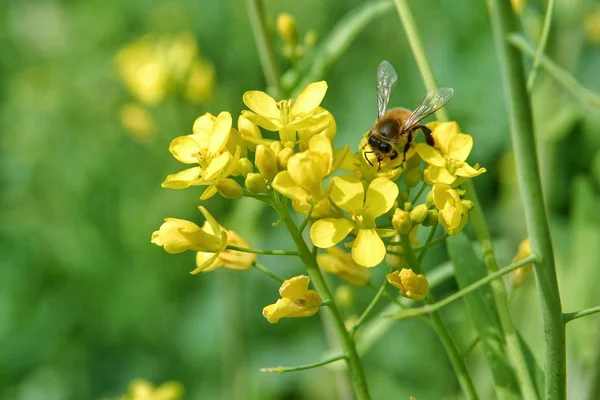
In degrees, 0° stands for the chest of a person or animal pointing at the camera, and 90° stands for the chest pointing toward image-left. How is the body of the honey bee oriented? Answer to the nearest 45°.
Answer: approximately 45°

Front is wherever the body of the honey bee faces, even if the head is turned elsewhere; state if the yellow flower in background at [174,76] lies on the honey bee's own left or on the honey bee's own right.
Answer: on the honey bee's own right

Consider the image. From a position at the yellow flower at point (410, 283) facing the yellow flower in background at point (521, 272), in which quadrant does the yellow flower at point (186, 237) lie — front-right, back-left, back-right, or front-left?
back-left

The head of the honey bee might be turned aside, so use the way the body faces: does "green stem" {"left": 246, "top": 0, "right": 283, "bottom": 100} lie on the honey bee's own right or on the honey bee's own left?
on the honey bee's own right
